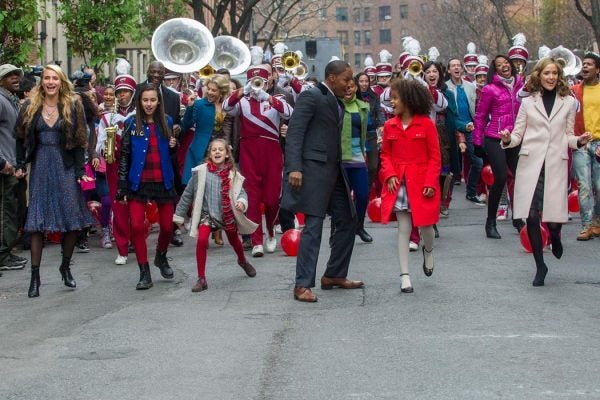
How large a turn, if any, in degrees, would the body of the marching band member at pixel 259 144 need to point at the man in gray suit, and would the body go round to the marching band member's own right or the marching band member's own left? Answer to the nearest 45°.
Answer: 0° — they already face them

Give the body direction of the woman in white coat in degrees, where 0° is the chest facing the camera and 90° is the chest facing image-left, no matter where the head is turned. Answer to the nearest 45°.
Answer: approximately 0°

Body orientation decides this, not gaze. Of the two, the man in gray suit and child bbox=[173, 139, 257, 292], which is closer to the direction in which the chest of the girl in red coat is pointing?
the man in gray suit

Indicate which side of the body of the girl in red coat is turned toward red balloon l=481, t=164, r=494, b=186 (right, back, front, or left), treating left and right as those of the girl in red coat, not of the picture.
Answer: back

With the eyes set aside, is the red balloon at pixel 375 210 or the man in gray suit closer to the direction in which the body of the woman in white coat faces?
the man in gray suit

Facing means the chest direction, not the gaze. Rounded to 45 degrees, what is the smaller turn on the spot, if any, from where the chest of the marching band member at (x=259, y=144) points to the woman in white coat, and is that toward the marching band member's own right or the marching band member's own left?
approximately 45° to the marching band member's own left

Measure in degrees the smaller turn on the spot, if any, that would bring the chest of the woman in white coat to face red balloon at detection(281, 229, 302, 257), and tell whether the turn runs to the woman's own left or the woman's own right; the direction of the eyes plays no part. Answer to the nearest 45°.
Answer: approximately 135° to the woman's own right

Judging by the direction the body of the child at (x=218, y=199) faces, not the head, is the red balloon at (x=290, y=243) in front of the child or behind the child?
behind
